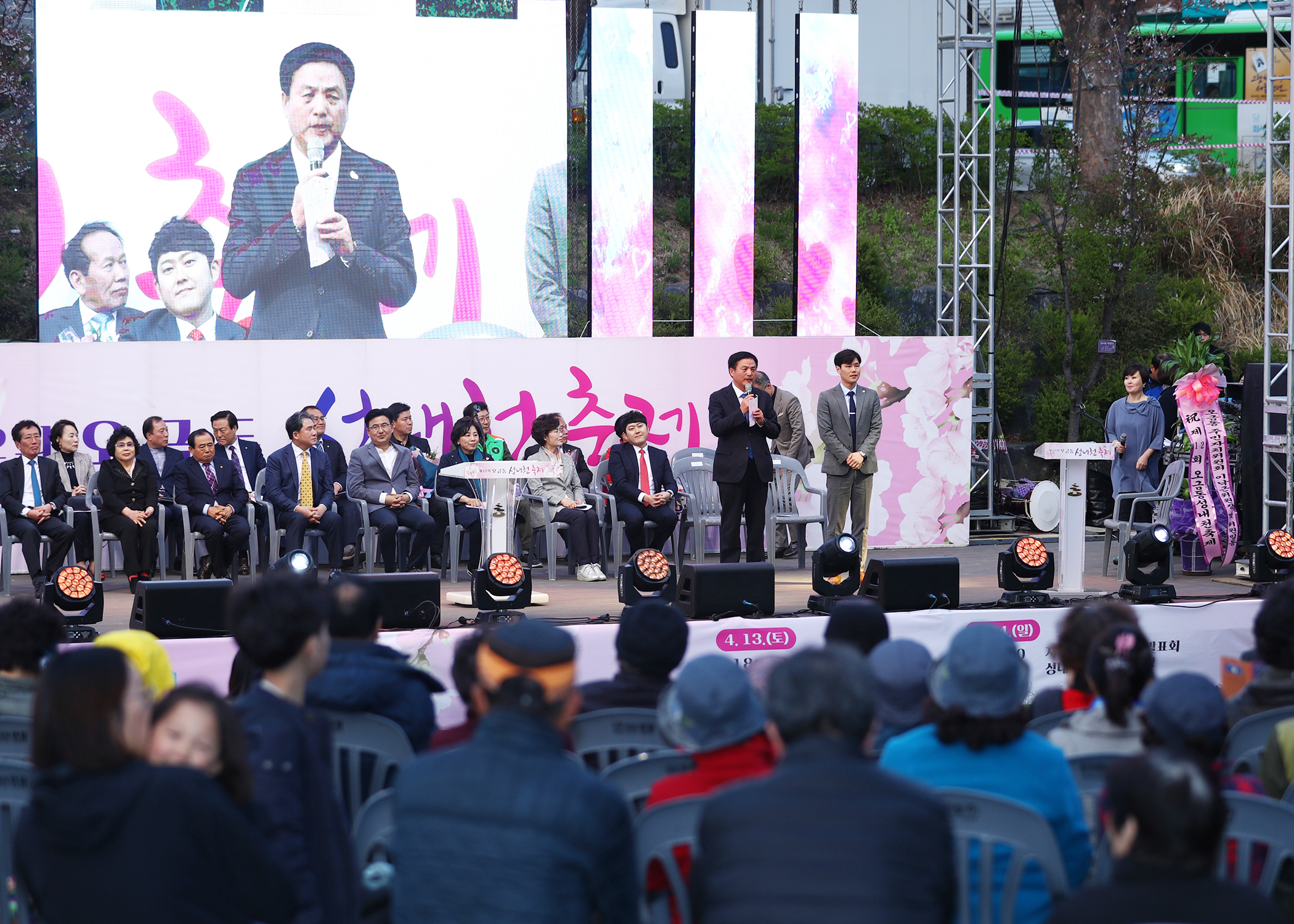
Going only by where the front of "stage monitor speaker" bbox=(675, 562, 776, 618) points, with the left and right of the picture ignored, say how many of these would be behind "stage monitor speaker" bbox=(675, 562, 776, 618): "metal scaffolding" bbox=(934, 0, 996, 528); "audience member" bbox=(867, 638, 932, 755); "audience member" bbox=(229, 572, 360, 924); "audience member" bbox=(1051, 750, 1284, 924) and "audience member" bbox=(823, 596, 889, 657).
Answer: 4

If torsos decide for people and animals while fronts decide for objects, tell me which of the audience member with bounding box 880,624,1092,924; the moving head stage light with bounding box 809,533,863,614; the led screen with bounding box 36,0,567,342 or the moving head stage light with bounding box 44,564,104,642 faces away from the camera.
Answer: the audience member

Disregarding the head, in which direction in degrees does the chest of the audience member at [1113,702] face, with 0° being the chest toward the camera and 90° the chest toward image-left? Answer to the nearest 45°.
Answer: approximately 180°

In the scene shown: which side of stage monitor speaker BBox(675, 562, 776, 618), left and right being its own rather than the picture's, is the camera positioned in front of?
back

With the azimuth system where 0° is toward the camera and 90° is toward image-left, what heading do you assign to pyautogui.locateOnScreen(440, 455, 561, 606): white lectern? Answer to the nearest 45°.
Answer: approximately 0°

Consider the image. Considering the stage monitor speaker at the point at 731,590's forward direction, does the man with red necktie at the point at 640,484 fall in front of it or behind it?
in front

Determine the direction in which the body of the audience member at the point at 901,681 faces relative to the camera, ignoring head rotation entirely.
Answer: away from the camera

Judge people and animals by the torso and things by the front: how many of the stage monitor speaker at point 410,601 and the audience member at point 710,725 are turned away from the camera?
2

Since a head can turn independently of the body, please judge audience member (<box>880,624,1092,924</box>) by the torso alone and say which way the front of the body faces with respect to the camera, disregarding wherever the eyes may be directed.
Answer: away from the camera

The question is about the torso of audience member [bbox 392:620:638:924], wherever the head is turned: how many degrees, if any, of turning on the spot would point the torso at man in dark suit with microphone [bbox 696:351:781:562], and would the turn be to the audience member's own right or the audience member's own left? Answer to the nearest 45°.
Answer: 0° — they already face them

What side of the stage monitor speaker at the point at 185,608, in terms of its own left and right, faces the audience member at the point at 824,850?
back

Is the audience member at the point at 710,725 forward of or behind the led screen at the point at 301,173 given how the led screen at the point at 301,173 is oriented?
forward

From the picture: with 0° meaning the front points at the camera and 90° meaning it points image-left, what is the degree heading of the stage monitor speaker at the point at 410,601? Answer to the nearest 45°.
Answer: approximately 180°

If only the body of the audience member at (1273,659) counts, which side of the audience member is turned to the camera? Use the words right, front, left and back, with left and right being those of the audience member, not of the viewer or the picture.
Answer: back

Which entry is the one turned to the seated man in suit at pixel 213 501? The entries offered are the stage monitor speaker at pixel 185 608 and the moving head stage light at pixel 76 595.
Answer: the stage monitor speaker

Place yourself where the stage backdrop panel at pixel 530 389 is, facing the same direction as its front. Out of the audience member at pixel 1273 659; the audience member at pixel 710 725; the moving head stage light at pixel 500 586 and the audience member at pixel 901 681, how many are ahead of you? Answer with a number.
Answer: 4

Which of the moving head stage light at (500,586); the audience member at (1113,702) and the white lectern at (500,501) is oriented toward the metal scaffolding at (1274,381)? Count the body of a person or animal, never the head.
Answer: the audience member
